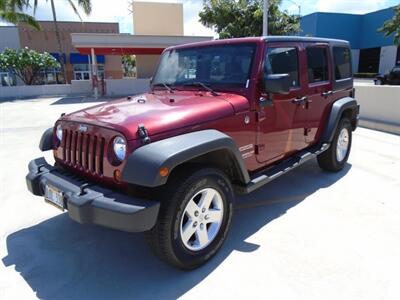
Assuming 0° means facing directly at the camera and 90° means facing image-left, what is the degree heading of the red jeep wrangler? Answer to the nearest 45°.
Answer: approximately 45°

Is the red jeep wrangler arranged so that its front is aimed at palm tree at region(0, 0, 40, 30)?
no
